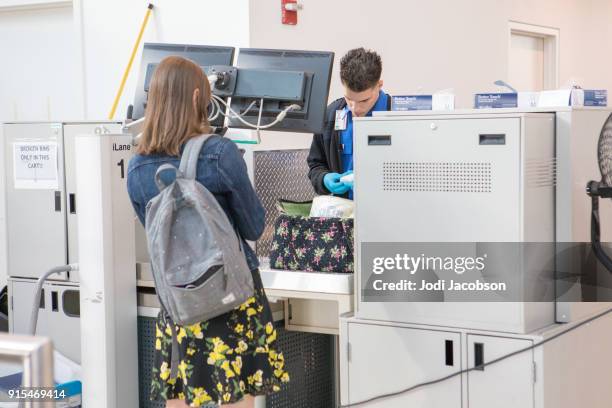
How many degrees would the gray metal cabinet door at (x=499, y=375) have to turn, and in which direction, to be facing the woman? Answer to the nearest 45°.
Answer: approximately 90° to its right

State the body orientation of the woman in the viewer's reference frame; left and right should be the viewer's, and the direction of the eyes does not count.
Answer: facing away from the viewer and to the right of the viewer

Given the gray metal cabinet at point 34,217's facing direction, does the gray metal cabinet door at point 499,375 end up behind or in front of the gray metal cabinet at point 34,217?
in front

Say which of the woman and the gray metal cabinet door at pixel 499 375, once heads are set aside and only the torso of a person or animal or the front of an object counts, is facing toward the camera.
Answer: the gray metal cabinet door

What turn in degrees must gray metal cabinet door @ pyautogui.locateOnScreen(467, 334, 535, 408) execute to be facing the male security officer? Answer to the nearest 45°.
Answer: approximately 135° to its right

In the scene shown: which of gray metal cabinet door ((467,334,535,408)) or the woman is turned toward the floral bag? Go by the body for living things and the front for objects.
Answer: the woman

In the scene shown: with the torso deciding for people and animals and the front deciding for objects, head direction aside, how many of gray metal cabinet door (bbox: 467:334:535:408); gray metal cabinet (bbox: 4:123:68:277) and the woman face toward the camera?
2

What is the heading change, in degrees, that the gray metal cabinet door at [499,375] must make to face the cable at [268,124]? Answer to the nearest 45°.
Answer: approximately 135° to its right

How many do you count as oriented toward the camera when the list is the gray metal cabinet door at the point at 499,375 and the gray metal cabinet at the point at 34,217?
2

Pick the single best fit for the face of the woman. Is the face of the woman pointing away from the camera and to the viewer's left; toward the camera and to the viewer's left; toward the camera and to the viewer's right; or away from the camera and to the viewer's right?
away from the camera and to the viewer's right

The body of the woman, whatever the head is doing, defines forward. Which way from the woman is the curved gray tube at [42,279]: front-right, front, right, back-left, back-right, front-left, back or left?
left

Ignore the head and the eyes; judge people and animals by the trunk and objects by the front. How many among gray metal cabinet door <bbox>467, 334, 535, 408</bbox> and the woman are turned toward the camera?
1

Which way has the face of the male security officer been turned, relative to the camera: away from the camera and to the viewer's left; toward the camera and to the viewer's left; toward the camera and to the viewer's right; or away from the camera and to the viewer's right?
toward the camera and to the viewer's left

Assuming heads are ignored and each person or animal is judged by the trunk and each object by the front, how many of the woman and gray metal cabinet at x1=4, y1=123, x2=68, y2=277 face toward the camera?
1

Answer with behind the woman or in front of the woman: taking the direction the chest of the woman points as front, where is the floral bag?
in front

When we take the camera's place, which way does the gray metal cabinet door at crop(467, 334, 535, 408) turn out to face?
facing the viewer

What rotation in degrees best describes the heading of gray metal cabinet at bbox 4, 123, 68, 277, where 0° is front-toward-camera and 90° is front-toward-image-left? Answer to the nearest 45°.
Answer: approximately 0°
